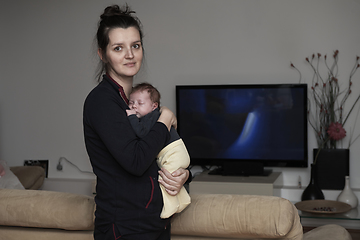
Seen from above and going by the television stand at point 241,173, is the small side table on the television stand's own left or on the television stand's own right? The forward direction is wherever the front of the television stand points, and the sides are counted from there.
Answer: on the television stand's own left

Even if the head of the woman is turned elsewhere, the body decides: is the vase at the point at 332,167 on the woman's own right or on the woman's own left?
on the woman's own left

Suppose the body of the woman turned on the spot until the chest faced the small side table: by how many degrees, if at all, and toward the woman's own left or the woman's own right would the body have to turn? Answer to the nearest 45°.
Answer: approximately 45° to the woman's own left

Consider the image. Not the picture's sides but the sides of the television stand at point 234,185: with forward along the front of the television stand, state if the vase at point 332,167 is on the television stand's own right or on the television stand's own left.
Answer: on the television stand's own left

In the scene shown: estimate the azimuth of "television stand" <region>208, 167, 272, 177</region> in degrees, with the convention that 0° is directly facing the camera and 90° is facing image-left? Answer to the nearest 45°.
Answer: approximately 0°

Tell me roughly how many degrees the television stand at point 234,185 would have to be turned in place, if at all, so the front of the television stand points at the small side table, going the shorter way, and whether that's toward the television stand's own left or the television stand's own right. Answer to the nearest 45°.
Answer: approximately 45° to the television stand's own left

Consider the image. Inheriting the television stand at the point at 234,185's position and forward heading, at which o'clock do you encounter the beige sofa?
The beige sofa is roughly at 12 o'clock from the television stand.

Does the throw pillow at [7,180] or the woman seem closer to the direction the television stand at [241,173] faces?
the woman
